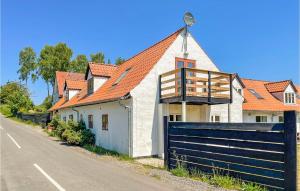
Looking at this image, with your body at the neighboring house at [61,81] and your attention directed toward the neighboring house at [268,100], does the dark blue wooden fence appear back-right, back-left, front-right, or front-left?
front-right

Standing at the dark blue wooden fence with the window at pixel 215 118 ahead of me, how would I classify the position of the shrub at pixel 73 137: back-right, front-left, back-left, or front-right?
front-left

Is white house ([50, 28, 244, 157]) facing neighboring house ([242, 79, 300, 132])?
no

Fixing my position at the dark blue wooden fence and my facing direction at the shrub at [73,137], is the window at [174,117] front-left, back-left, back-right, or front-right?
front-right
